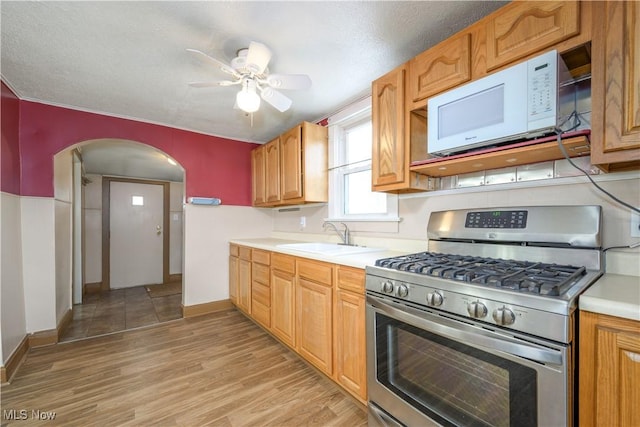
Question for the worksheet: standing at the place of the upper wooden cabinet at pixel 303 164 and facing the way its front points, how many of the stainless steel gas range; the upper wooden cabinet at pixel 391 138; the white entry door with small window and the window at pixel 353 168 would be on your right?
1

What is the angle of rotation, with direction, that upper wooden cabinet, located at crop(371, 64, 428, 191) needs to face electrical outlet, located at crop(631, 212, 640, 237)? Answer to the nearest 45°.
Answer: approximately 135° to its left

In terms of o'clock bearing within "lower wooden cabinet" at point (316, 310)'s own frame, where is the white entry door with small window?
The white entry door with small window is roughly at 3 o'clock from the lower wooden cabinet.

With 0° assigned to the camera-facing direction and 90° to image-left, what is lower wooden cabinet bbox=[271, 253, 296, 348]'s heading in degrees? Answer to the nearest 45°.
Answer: approximately 45°

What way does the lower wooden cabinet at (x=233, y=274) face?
to the viewer's left

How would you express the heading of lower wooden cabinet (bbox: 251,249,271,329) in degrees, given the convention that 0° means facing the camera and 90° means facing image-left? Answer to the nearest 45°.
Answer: approximately 45°

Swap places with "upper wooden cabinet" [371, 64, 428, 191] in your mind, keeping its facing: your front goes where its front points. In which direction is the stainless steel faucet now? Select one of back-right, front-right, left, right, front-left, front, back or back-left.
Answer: right
